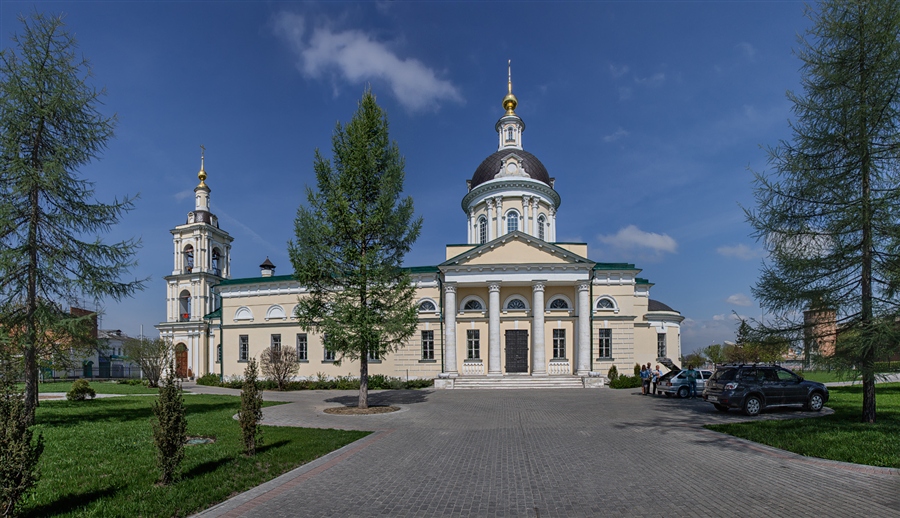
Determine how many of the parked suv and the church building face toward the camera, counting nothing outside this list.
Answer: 1

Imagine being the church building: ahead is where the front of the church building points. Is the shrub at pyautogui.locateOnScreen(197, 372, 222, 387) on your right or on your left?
on your right

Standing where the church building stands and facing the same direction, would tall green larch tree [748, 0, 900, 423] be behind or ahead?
ahead

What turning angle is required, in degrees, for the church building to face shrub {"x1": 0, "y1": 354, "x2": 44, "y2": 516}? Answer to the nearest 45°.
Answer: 0° — it already faces it

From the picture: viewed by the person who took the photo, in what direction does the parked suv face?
facing away from the viewer and to the right of the viewer

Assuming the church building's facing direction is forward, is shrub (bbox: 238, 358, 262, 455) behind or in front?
in front
